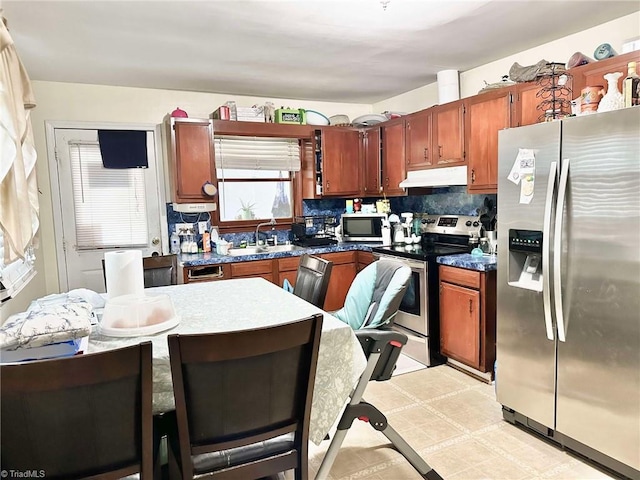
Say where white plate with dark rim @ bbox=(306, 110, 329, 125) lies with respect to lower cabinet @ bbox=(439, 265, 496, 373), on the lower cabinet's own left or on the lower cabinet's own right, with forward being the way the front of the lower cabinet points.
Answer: on the lower cabinet's own right

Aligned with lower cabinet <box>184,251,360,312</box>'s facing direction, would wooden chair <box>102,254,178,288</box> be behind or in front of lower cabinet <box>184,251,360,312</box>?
in front

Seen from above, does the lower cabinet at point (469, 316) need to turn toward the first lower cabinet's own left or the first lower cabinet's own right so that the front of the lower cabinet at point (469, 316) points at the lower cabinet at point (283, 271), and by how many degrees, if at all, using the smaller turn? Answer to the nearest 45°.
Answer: approximately 45° to the first lower cabinet's own right

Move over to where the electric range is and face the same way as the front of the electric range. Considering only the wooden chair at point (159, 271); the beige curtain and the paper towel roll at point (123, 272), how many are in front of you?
3

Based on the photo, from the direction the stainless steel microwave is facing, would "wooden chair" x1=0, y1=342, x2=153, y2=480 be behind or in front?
in front

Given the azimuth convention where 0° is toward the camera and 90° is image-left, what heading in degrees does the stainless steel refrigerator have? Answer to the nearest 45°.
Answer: approximately 45°

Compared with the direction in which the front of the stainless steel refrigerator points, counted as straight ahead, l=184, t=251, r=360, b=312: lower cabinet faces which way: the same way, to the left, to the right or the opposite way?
to the left

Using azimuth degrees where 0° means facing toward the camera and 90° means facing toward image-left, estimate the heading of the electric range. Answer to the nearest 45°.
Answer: approximately 45°

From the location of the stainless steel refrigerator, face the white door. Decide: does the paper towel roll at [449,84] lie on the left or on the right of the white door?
right

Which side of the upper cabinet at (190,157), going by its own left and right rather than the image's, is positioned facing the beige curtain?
front
